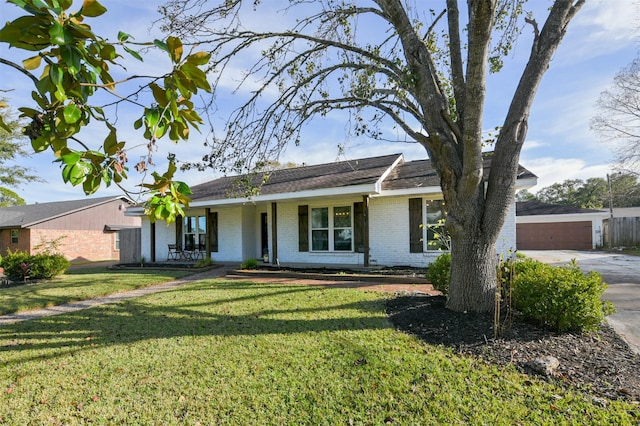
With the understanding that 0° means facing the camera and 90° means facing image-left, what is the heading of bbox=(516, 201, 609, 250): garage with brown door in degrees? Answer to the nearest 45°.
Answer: approximately 0°

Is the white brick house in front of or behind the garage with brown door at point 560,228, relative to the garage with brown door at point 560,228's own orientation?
in front

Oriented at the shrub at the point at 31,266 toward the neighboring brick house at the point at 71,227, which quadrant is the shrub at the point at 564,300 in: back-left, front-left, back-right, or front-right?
back-right

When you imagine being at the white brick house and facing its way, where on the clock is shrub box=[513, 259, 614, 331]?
The shrub is roughly at 10 o'clock from the white brick house.

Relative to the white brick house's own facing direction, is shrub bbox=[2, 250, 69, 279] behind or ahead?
ahead

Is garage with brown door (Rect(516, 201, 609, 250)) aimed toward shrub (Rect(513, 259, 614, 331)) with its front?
yes

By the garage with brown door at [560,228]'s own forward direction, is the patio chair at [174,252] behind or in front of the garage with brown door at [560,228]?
in front

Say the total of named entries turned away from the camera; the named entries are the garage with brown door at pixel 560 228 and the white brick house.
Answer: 0

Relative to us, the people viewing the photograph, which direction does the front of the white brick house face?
facing the viewer and to the left of the viewer
